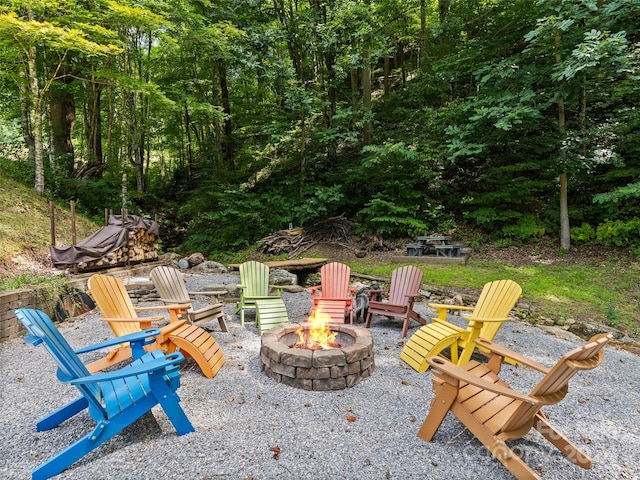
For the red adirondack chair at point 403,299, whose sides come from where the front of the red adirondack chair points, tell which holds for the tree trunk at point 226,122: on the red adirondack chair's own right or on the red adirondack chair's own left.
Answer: on the red adirondack chair's own right

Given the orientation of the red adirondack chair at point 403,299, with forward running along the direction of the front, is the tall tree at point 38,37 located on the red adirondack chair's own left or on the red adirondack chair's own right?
on the red adirondack chair's own right

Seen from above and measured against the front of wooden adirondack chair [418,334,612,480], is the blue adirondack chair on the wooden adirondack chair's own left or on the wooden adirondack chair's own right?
on the wooden adirondack chair's own left

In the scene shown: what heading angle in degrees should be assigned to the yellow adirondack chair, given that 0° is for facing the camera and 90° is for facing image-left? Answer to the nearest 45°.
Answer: approximately 45°

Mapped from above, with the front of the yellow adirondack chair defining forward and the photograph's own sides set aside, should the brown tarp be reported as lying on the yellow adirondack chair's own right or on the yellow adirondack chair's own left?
on the yellow adirondack chair's own right

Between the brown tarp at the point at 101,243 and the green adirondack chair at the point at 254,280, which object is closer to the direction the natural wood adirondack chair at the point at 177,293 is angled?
the green adirondack chair

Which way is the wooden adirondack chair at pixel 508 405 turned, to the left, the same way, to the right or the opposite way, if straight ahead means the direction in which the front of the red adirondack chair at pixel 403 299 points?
to the right
